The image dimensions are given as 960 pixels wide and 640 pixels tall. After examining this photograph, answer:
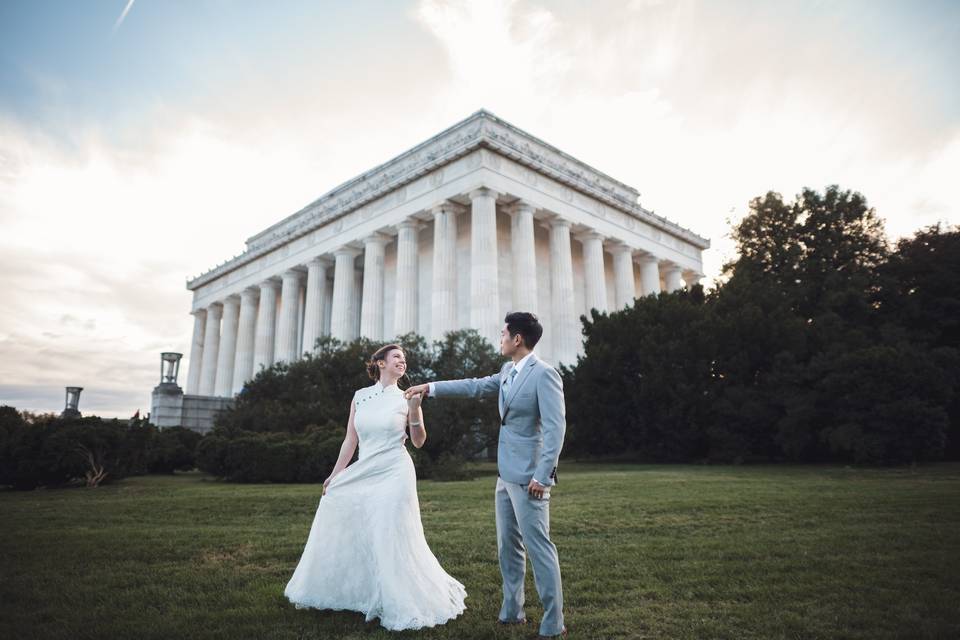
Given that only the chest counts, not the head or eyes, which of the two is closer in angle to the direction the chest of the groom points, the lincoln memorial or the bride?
the bride

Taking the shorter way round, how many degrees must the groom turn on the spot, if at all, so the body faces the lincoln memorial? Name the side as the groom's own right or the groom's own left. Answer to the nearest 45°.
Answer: approximately 135° to the groom's own right

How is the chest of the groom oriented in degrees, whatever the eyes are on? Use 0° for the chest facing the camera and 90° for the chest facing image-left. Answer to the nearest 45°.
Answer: approximately 45°

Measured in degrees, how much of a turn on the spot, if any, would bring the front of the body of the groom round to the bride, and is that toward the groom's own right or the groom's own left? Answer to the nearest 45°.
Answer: approximately 90° to the groom's own right

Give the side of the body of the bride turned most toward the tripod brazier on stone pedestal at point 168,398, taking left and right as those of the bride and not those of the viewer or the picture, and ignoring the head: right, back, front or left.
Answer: back

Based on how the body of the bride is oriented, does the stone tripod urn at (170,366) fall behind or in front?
behind

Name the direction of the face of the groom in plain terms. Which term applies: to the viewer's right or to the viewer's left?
to the viewer's left

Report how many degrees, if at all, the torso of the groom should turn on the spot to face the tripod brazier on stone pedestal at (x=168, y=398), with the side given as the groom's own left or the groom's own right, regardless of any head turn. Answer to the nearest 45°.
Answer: approximately 90° to the groom's own right

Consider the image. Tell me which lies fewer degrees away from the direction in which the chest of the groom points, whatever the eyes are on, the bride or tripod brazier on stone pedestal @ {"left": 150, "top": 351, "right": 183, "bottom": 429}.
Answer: the bride

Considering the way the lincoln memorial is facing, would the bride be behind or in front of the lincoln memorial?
in front

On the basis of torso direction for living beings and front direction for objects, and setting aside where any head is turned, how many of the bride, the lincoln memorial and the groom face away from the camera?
0

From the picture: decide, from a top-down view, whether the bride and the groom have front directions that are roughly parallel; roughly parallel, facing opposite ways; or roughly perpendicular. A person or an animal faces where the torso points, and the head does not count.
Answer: roughly perpendicular

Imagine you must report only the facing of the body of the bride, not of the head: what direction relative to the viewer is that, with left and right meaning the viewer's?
facing the viewer and to the right of the viewer

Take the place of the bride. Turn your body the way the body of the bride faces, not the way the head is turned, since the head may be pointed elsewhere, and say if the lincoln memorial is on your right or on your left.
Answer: on your left
